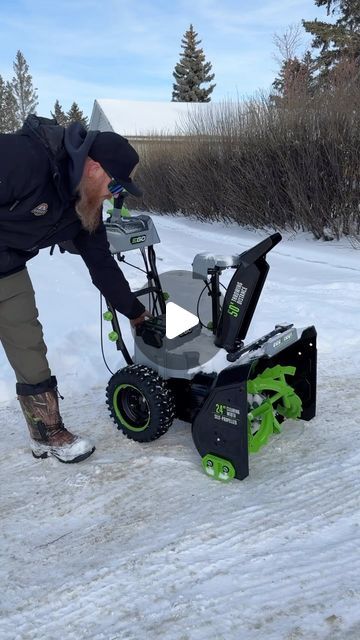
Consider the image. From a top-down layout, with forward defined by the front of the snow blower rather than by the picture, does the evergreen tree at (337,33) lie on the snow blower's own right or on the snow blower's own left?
on the snow blower's own left

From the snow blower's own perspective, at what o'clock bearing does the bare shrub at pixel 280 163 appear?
The bare shrub is roughly at 8 o'clock from the snow blower.

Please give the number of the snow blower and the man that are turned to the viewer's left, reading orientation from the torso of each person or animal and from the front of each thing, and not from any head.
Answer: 0

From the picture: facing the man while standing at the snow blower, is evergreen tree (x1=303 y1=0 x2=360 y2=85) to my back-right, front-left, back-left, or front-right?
back-right

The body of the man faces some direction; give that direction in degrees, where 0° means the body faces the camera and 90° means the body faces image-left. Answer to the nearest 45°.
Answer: approximately 270°

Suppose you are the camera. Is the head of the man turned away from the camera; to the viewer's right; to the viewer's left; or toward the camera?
to the viewer's right

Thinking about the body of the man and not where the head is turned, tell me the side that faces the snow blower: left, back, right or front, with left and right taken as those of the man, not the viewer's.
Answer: front

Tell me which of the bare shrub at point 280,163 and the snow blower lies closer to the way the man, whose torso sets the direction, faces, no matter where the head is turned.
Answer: the snow blower

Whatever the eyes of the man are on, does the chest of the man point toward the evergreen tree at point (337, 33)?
no

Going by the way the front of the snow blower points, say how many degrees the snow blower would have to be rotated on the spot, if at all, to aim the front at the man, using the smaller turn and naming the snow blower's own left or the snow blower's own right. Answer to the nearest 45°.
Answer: approximately 135° to the snow blower's own right
